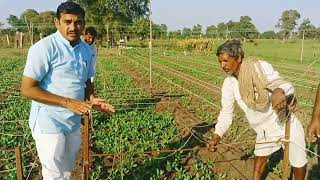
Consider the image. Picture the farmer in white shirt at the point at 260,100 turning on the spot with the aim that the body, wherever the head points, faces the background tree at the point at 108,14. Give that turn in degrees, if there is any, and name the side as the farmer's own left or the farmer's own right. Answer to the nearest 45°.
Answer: approximately 90° to the farmer's own right

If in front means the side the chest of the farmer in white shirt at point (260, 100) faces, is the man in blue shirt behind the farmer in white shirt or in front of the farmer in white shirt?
in front

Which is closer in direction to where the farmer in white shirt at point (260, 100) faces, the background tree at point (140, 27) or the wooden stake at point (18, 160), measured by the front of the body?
the wooden stake

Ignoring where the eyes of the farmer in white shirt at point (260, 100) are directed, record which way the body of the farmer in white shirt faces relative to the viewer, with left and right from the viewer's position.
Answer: facing the viewer and to the left of the viewer

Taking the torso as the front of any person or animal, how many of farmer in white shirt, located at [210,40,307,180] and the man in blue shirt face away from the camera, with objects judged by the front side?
0

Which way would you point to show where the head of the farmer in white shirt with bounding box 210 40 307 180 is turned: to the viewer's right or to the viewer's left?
to the viewer's left

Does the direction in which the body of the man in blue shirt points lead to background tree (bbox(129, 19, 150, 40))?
no

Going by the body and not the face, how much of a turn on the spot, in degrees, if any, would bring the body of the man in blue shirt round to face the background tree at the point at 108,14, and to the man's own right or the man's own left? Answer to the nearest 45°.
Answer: approximately 135° to the man's own left

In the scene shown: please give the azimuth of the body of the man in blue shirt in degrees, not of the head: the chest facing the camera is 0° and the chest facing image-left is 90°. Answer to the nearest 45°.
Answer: approximately 315°

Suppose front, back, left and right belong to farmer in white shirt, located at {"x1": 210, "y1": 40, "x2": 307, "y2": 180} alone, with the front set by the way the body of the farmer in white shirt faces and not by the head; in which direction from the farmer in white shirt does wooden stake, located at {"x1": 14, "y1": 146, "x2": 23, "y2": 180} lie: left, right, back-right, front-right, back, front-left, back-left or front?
front
